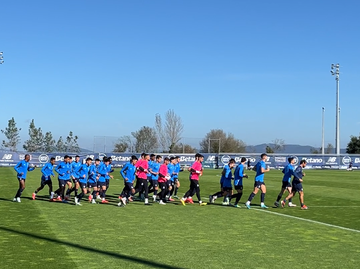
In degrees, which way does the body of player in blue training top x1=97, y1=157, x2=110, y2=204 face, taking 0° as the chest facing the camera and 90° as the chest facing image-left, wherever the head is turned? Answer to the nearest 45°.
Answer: approximately 270°

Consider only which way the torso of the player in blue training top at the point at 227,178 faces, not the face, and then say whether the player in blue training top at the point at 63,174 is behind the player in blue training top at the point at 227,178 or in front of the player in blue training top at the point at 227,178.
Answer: behind

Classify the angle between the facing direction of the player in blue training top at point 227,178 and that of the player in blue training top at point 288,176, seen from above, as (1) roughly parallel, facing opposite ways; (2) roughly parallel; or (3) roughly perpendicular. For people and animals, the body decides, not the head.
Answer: roughly parallel

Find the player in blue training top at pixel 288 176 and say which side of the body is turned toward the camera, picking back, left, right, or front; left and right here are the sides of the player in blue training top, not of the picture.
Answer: right

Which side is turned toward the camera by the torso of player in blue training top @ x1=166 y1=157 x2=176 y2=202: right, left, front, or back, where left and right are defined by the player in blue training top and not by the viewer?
right

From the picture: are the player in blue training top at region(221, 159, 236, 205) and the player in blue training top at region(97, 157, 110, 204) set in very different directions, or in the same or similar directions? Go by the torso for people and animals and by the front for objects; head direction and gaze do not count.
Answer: same or similar directions

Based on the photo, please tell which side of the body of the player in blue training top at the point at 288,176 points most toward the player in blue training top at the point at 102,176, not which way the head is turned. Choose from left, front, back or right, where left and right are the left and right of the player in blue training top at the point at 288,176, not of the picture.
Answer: back

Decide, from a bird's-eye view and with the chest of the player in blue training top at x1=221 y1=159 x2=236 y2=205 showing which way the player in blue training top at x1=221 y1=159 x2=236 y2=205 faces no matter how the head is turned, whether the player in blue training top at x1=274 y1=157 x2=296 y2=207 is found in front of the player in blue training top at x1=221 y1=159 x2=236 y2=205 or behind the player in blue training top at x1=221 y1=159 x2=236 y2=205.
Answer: in front

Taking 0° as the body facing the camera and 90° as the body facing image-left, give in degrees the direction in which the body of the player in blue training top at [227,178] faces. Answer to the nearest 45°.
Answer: approximately 270°
